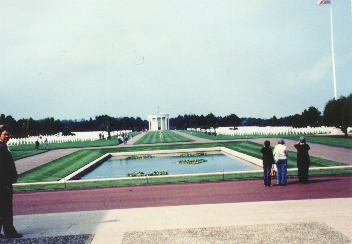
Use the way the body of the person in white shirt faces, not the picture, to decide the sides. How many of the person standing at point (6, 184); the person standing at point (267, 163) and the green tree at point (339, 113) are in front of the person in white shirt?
1

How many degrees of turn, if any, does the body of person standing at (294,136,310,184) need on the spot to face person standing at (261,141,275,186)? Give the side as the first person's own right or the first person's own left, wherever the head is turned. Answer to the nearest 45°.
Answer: approximately 135° to the first person's own left

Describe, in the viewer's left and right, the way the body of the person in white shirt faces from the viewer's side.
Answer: facing away from the viewer

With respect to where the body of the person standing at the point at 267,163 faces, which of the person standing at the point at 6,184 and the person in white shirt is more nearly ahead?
the person in white shirt

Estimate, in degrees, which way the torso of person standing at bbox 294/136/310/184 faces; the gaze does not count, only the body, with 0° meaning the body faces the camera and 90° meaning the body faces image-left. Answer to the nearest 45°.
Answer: approximately 180°

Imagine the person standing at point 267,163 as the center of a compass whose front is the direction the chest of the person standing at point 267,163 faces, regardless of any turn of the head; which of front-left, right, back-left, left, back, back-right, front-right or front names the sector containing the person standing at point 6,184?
back-left

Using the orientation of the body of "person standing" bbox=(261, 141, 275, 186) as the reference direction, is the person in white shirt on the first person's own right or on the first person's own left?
on the first person's own right

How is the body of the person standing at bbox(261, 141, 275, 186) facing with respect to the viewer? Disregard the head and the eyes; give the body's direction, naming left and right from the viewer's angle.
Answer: facing away from the viewer

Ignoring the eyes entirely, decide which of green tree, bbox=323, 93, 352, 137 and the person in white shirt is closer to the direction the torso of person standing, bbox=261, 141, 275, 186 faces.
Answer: the green tree

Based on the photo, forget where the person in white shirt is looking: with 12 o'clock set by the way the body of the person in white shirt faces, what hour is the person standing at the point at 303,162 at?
The person standing is roughly at 2 o'clock from the person in white shirt.

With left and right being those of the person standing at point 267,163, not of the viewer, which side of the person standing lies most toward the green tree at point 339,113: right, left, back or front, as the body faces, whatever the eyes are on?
front

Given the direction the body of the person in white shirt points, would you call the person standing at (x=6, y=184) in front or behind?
behind
